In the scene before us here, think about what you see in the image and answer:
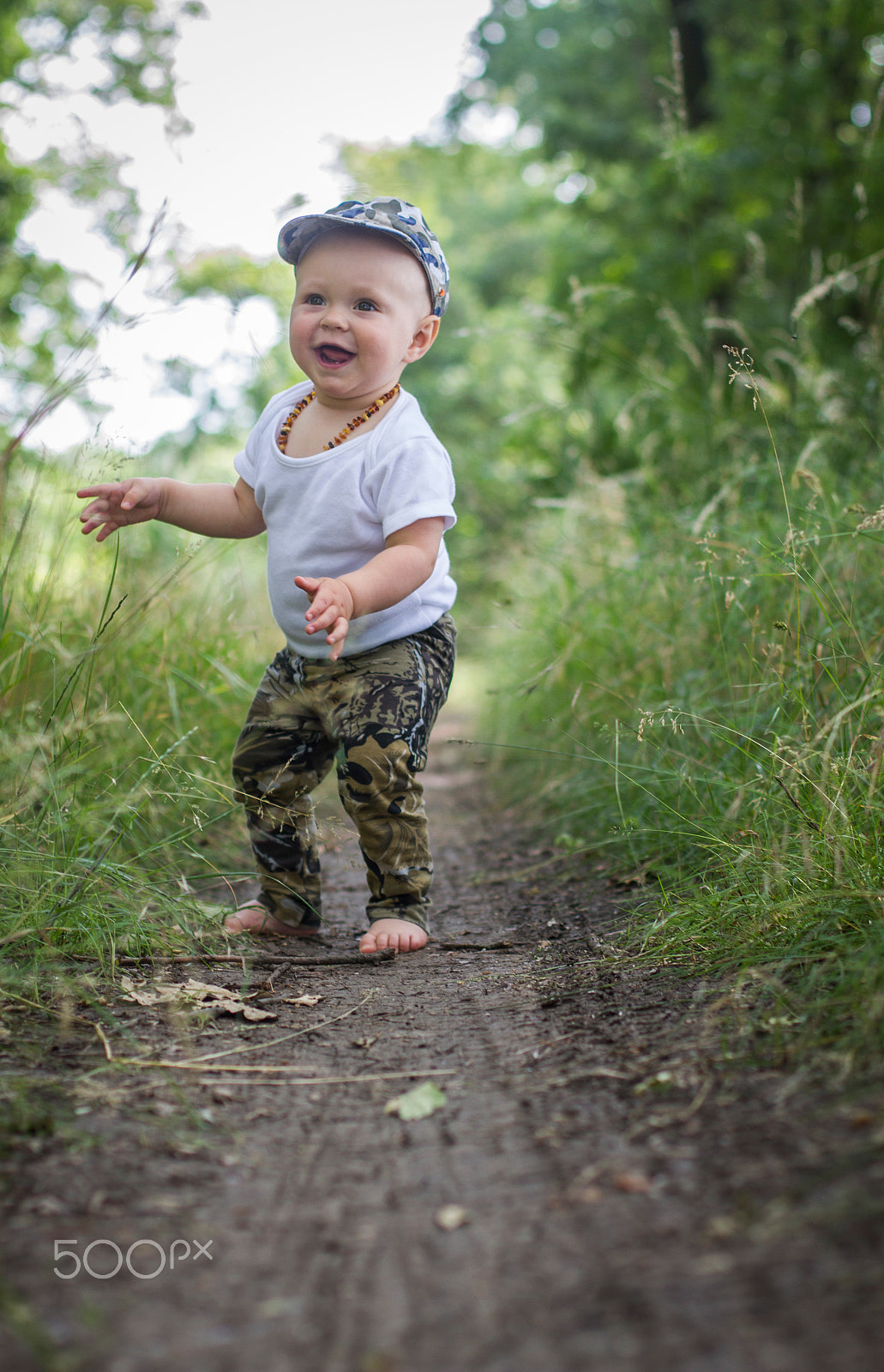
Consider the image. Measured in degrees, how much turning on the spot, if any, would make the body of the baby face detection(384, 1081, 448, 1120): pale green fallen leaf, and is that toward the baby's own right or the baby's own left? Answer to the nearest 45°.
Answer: approximately 45° to the baby's own left

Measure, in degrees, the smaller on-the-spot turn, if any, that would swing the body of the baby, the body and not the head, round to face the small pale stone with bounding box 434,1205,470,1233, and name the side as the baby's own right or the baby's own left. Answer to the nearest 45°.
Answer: approximately 45° to the baby's own left

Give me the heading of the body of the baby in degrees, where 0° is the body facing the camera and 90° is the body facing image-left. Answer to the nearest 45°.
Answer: approximately 45°
